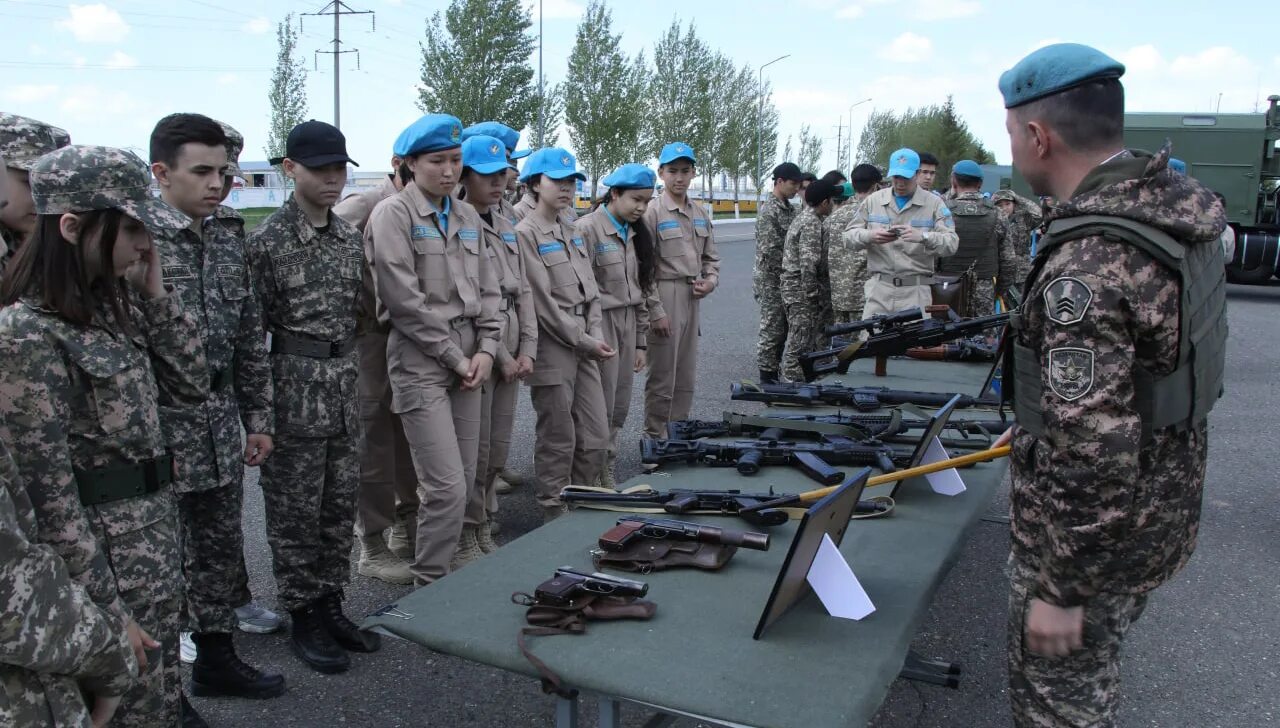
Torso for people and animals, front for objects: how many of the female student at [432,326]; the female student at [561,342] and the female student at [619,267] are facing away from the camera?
0

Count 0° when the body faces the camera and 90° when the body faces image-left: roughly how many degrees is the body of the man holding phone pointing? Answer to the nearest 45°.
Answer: approximately 0°

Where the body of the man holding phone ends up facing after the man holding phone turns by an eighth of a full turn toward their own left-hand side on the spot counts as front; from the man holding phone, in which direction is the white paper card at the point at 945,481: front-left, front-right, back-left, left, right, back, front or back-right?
front-right

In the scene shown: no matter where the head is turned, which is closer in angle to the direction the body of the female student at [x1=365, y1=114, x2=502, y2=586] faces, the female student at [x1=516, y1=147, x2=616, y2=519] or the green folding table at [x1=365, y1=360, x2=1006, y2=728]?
the green folding table

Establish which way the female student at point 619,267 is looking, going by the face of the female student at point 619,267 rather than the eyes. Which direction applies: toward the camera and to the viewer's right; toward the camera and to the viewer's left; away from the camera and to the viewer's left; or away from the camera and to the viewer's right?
toward the camera and to the viewer's right

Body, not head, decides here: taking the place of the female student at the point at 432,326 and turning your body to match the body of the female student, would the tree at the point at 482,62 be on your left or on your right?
on your left

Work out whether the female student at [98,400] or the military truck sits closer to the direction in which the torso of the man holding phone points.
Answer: the female student

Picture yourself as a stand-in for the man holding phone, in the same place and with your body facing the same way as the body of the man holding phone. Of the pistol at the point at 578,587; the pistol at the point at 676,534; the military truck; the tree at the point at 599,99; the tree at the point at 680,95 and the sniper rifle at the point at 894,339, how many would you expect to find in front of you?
3

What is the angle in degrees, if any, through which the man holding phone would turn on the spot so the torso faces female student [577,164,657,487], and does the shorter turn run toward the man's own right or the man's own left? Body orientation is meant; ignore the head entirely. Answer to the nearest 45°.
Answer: approximately 45° to the man's own right

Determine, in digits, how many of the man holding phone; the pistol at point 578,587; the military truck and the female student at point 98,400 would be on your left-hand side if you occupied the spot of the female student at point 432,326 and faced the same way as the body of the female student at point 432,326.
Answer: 2

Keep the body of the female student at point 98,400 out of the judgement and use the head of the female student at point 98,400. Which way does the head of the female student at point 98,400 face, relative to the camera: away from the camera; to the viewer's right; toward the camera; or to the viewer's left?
to the viewer's right

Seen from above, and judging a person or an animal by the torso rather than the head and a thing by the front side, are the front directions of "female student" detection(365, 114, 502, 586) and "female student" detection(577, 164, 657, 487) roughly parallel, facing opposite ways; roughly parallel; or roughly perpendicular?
roughly parallel

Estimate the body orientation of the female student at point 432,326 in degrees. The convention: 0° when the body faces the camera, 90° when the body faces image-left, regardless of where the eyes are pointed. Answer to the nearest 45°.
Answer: approximately 315°

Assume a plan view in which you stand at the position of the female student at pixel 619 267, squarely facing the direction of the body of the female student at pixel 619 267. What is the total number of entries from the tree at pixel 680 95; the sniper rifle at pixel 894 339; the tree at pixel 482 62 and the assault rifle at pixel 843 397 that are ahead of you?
2

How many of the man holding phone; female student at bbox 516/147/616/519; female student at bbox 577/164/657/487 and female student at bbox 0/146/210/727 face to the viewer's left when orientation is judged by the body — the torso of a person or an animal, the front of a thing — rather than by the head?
0

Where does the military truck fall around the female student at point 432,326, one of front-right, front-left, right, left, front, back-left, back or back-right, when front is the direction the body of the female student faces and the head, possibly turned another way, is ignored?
left

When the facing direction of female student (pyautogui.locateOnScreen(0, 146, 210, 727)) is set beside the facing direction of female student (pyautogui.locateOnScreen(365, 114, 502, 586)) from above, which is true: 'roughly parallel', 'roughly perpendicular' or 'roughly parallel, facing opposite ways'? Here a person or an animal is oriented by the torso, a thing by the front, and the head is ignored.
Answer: roughly parallel

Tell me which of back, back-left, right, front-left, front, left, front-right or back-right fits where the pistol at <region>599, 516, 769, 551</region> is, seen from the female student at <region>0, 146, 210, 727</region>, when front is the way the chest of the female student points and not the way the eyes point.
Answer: front-left
